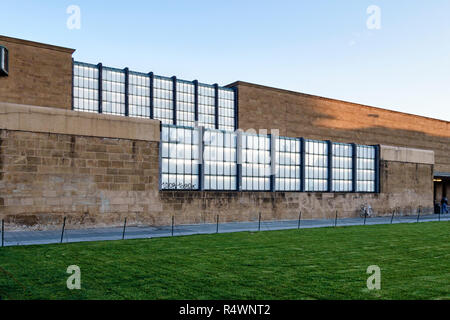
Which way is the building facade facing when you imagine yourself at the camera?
facing the viewer and to the right of the viewer
